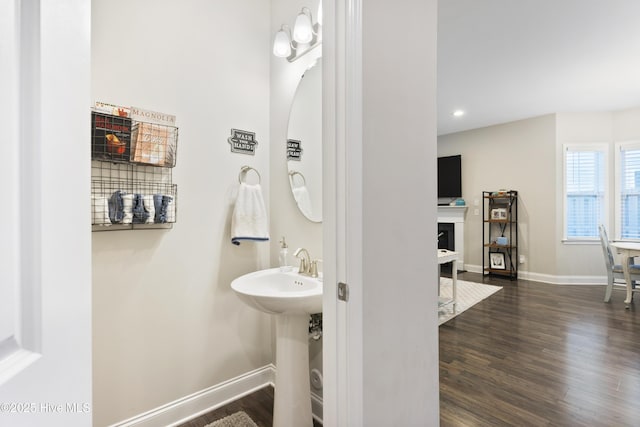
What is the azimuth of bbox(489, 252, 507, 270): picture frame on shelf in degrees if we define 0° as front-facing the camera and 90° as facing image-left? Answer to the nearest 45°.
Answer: approximately 45°

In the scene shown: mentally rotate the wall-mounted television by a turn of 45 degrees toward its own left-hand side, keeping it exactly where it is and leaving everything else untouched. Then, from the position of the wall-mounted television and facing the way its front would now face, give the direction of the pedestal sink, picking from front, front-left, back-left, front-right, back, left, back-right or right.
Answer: front

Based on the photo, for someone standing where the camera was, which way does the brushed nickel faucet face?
facing the viewer and to the left of the viewer

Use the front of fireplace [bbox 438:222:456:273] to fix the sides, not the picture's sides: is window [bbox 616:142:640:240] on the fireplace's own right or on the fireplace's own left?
on the fireplace's own left

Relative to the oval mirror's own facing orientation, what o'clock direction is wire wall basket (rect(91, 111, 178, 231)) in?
The wire wall basket is roughly at 1 o'clock from the oval mirror.
